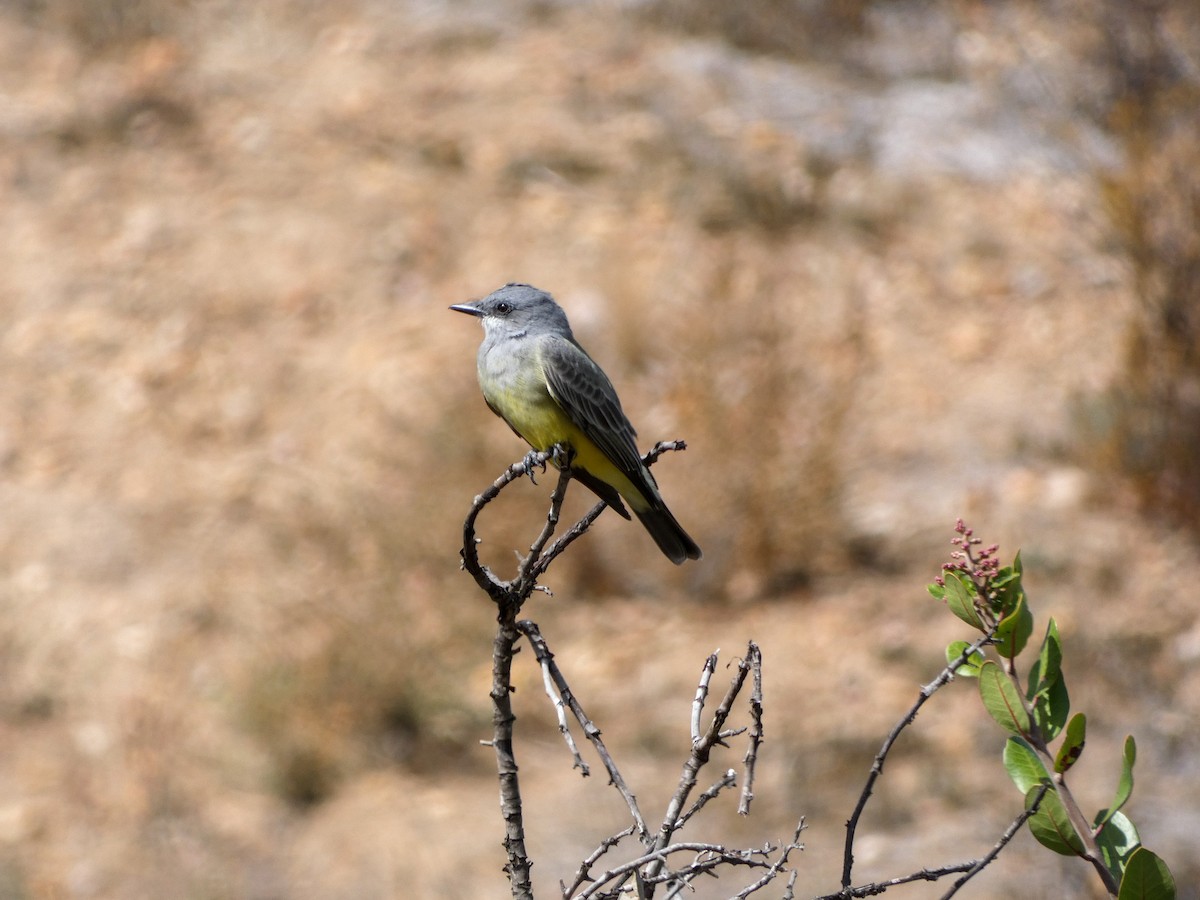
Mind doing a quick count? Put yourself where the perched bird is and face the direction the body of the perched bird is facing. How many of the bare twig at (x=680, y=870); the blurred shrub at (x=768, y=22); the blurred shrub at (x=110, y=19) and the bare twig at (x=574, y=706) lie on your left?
2

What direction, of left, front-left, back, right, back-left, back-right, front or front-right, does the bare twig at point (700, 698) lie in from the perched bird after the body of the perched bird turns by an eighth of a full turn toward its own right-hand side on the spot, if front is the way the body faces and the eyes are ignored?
back-left

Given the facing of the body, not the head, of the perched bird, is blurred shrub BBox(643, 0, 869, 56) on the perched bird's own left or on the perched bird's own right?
on the perched bird's own right

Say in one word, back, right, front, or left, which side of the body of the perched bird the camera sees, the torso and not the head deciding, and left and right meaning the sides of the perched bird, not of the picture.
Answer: left

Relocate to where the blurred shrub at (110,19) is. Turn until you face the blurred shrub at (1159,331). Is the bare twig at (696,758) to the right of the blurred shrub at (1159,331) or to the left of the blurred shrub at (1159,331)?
right

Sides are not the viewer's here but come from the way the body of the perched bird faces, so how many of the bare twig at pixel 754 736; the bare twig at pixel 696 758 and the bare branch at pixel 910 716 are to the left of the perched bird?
3

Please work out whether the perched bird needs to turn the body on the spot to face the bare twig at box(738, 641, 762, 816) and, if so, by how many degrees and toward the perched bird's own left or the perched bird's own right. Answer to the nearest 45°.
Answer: approximately 90° to the perched bird's own left

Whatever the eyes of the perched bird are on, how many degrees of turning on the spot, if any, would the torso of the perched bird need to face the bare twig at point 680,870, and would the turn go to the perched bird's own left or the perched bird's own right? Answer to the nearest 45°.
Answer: approximately 90° to the perched bird's own left
